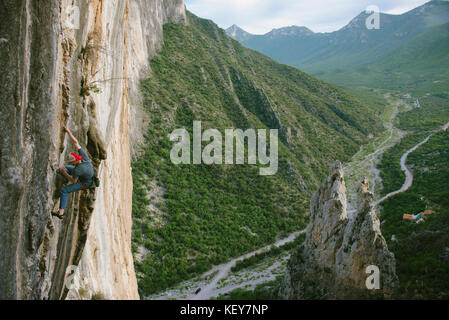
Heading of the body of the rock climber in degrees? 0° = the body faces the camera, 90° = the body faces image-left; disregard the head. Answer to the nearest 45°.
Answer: approximately 90°
